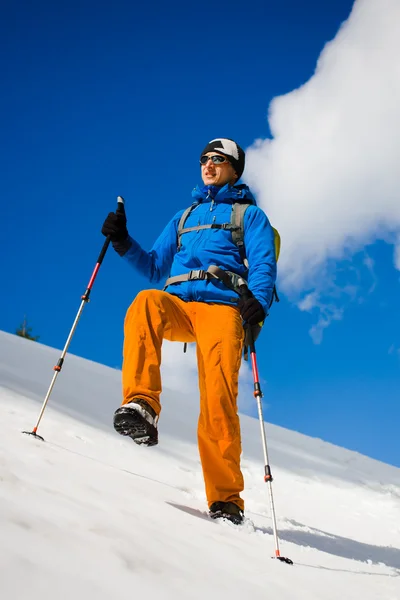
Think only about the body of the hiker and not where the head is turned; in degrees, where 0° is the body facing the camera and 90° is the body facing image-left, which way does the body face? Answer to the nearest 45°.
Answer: approximately 45°
